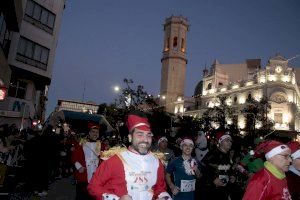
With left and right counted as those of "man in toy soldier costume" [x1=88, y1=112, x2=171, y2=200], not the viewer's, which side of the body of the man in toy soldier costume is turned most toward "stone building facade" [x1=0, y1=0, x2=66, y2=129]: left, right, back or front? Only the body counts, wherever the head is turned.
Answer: back

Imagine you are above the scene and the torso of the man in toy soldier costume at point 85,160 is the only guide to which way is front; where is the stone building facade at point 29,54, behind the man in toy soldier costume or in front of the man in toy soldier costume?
behind

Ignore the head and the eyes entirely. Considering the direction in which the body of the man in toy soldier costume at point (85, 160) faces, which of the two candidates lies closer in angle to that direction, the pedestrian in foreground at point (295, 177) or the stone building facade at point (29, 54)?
the pedestrian in foreground

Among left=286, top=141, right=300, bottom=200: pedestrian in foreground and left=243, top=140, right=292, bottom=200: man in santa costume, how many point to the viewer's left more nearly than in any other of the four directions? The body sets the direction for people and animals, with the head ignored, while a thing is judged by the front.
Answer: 0

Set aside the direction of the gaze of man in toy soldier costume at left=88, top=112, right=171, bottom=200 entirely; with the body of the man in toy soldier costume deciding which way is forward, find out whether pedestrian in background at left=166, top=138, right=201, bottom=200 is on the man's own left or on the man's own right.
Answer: on the man's own left

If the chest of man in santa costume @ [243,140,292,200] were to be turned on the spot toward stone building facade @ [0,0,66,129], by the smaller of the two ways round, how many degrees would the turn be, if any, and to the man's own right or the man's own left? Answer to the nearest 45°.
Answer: approximately 180°
